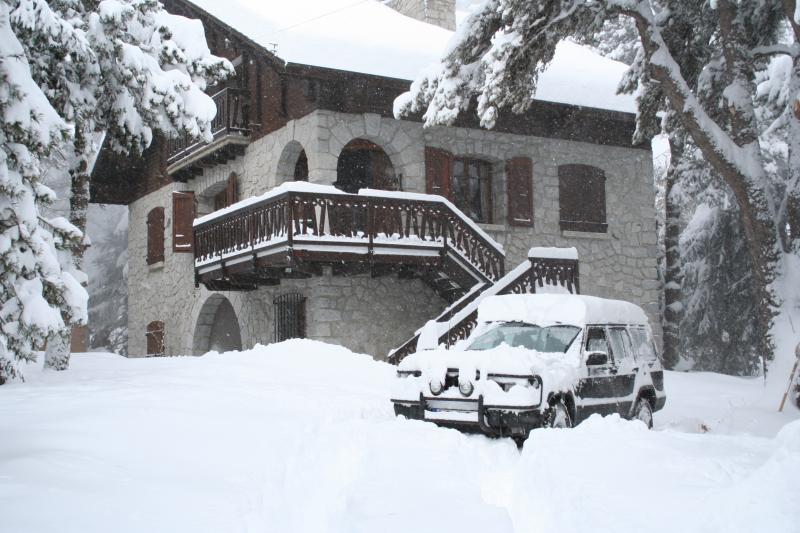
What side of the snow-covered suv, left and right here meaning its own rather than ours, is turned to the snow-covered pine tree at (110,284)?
right

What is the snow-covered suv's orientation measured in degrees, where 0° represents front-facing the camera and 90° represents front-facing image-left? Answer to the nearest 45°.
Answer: approximately 45°

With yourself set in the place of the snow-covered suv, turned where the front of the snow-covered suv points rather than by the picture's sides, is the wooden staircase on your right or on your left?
on your right

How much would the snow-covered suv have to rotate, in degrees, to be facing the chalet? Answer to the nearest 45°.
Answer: approximately 135° to its right

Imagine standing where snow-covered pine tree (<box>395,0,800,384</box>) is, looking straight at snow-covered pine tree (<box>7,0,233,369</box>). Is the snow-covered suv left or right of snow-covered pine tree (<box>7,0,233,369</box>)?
left
